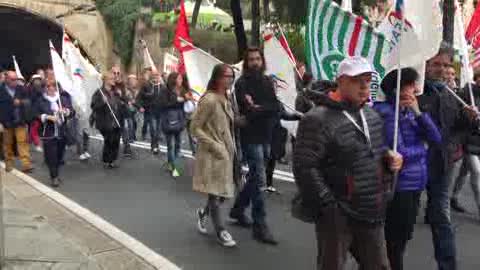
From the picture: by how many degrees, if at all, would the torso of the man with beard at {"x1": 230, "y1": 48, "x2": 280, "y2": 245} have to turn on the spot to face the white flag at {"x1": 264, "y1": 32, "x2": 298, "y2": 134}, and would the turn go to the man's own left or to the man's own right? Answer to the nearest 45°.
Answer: approximately 135° to the man's own left

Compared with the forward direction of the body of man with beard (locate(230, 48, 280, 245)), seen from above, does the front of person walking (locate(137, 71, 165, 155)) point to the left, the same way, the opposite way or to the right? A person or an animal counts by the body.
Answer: the same way

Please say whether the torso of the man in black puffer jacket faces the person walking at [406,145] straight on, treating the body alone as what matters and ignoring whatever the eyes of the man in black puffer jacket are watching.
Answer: no

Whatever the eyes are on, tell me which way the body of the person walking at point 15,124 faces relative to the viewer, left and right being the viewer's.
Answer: facing the viewer

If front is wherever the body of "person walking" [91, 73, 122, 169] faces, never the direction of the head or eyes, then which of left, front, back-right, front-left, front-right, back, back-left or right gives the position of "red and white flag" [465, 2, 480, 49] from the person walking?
front

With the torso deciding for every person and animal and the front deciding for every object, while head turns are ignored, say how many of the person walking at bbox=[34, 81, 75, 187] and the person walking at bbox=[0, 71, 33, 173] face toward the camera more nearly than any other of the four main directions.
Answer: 2

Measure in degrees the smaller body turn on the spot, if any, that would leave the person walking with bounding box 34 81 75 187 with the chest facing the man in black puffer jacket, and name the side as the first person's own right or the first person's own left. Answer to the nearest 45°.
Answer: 0° — they already face them

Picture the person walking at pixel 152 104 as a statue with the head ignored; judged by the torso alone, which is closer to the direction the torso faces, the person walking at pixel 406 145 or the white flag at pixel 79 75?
the person walking

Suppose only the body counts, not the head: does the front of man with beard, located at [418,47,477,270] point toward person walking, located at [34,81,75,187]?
no

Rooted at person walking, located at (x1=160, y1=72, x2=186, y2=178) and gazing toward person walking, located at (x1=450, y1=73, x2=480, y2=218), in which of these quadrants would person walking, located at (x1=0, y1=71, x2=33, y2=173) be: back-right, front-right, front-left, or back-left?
back-right

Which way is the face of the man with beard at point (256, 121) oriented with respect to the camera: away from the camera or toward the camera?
toward the camera

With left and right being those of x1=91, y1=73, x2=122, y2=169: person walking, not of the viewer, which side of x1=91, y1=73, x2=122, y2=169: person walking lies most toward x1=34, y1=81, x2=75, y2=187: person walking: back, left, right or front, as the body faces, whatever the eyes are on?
right

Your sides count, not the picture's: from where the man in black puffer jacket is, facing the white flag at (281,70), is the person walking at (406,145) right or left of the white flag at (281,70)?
right

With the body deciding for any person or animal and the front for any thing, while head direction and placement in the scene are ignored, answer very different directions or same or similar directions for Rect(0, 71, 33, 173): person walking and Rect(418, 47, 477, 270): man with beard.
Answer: same or similar directions

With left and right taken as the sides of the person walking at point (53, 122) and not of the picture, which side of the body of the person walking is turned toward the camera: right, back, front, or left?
front

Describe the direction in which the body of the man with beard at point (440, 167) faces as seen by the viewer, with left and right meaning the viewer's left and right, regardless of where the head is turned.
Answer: facing the viewer and to the right of the viewer
